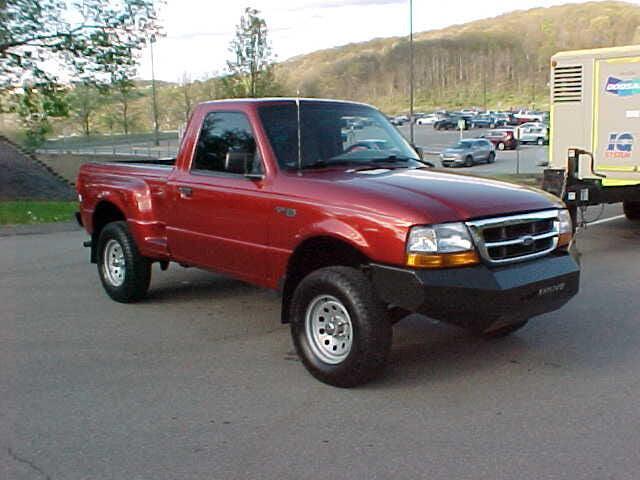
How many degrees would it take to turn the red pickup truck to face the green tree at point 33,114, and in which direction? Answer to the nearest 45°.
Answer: approximately 180°

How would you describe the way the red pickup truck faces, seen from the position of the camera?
facing the viewer and to the right of the viewer

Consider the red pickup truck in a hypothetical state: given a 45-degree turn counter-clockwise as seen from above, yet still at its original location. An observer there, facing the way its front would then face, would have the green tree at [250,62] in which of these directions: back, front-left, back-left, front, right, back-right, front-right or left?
left
